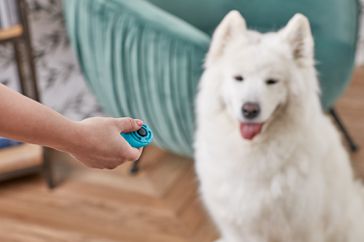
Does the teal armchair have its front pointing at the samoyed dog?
yes

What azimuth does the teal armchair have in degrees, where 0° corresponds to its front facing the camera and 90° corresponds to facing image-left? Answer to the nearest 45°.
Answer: approximately 315°
